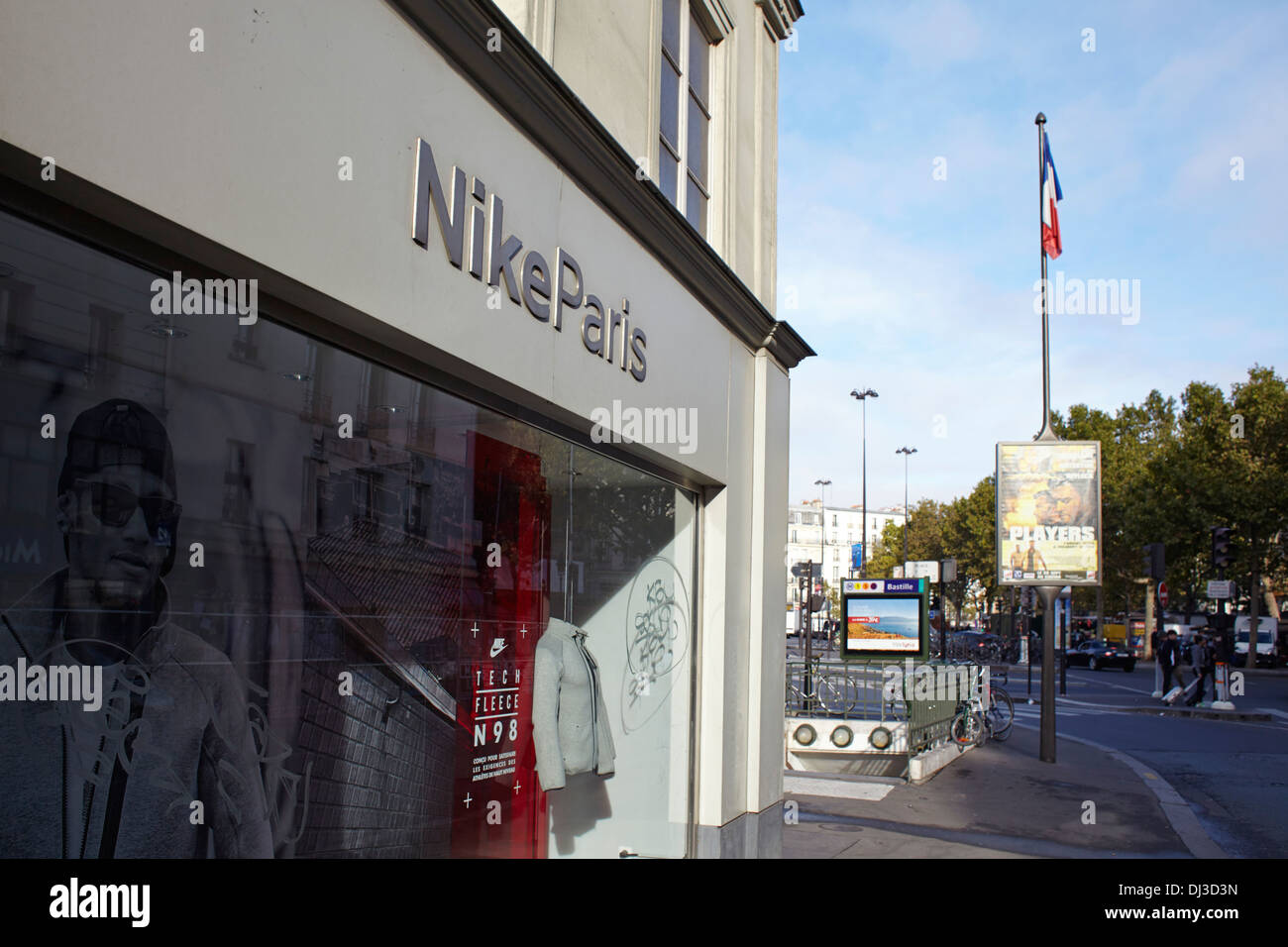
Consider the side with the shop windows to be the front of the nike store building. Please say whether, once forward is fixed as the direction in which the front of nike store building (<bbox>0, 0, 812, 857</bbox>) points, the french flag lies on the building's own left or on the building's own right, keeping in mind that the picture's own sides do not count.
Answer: on the building's own left

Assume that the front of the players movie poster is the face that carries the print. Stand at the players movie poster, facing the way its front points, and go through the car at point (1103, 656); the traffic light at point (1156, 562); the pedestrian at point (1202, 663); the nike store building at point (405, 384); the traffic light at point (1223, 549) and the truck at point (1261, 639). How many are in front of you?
1

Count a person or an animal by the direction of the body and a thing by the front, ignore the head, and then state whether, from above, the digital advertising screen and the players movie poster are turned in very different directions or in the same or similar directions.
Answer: same or similar directions

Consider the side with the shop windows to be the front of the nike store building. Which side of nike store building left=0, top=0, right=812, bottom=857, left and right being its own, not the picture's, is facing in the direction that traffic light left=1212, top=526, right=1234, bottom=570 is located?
left

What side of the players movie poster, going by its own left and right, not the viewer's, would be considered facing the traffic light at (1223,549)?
back

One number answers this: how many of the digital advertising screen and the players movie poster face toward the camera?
2

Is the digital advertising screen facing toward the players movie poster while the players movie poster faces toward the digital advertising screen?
no

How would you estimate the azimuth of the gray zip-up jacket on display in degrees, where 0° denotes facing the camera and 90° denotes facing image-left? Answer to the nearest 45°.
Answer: approximately 315°

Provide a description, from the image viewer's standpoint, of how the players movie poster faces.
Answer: facing the viewer

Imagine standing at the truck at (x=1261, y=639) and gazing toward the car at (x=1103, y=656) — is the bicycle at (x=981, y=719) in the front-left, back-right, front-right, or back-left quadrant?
front-left

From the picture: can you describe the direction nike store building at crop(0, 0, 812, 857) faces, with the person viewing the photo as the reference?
facing the viewer and to the right of the viewer

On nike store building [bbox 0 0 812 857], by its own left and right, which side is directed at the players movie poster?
left

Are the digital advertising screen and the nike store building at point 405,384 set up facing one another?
no

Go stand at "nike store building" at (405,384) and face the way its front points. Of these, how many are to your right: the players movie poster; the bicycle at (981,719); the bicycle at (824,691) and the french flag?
0

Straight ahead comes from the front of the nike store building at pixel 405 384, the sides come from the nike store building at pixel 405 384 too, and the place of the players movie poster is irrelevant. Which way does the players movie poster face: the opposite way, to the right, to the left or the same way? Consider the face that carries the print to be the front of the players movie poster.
to the right

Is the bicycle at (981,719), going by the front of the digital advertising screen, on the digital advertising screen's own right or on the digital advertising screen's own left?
on the digital advertising screen's own left
